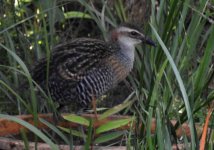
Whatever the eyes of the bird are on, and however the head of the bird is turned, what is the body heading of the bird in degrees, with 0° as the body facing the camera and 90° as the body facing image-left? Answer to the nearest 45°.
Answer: approximately 270°
